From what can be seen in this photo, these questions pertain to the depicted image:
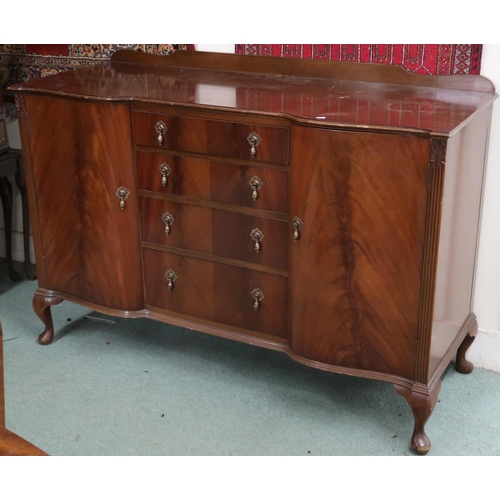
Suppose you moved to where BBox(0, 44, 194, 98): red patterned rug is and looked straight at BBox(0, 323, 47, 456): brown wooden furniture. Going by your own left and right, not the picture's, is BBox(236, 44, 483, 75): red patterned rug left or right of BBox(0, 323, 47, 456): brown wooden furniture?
left

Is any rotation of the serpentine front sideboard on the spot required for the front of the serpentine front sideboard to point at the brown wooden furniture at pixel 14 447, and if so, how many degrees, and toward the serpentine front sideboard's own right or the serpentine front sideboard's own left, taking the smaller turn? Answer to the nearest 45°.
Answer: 0° — it already faces it

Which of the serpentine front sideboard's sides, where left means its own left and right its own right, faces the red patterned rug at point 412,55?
back

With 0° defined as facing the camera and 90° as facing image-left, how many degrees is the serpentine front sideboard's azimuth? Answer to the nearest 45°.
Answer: approximately 45°

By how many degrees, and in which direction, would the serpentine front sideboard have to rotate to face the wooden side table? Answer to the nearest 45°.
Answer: approximately 90° to its right

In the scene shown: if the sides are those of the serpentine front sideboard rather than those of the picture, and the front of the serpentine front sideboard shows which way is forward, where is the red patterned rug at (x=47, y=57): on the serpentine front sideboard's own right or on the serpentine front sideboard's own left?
on the serpentine front sideboard's own right
